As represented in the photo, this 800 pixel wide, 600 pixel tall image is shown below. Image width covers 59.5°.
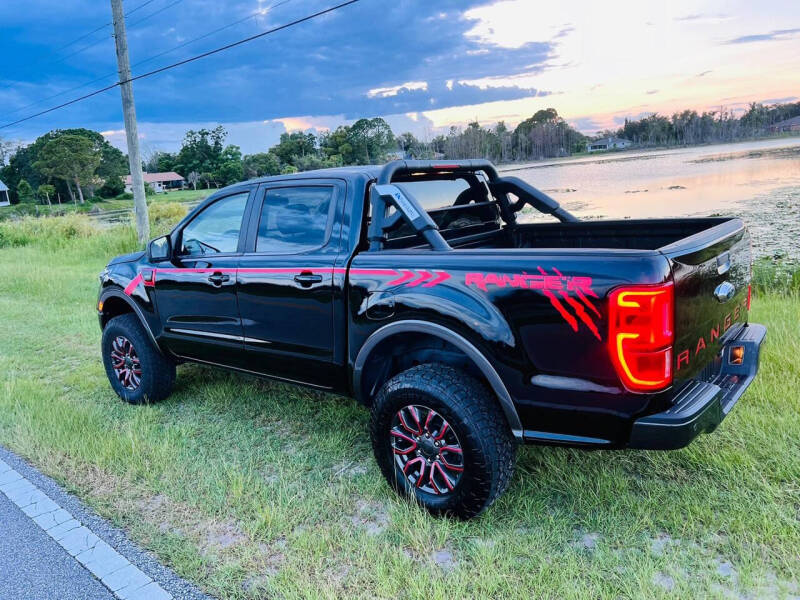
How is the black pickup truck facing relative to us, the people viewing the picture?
facing away from the viewer and to the left of the viewer

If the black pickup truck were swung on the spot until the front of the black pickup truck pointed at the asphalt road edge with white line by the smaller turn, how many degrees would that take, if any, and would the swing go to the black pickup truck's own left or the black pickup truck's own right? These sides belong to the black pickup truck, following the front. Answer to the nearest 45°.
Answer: approximately 45° to the black pickup truck's own left

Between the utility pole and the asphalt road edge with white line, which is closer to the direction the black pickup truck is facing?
the utility pole

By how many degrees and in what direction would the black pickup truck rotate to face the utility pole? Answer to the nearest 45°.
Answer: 0° — it already faces it
